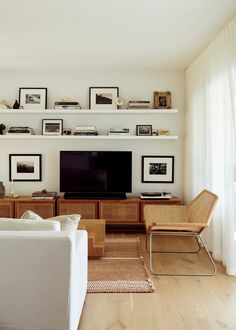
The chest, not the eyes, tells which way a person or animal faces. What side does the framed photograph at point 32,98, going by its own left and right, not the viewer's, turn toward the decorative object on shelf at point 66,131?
left

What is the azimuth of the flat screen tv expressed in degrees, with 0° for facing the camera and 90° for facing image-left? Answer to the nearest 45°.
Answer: approximately 0°

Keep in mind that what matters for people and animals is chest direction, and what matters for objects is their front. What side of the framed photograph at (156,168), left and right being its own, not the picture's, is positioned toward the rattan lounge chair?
front

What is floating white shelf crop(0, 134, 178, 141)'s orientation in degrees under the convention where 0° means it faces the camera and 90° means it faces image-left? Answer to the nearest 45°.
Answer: approximately 0°

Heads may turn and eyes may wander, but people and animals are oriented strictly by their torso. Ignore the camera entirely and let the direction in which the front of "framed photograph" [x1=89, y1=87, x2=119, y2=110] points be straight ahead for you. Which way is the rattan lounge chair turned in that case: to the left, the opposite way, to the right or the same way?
to the right

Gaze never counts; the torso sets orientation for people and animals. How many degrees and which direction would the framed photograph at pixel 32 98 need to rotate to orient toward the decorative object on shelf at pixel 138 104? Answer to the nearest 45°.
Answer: approximately 90° to its left

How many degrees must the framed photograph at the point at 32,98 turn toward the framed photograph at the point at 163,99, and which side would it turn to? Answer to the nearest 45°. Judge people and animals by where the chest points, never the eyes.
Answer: approximately 90° to its left

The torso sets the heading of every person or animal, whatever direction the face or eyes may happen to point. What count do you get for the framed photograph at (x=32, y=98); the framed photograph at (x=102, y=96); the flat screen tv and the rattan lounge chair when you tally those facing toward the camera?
3
